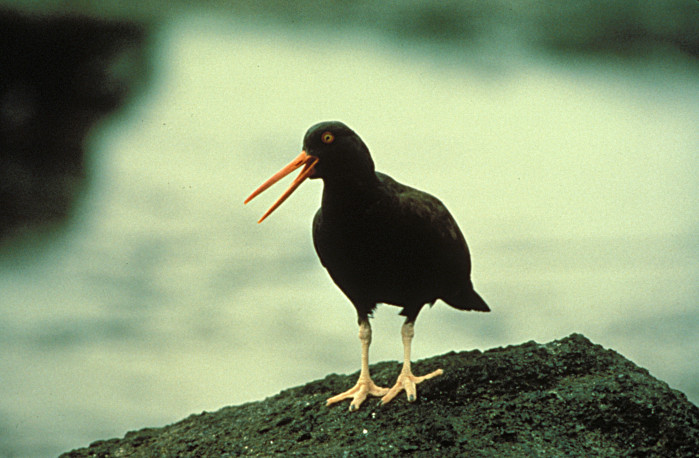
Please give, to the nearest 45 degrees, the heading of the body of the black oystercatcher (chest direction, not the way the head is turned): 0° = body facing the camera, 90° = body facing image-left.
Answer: approximately 45°
